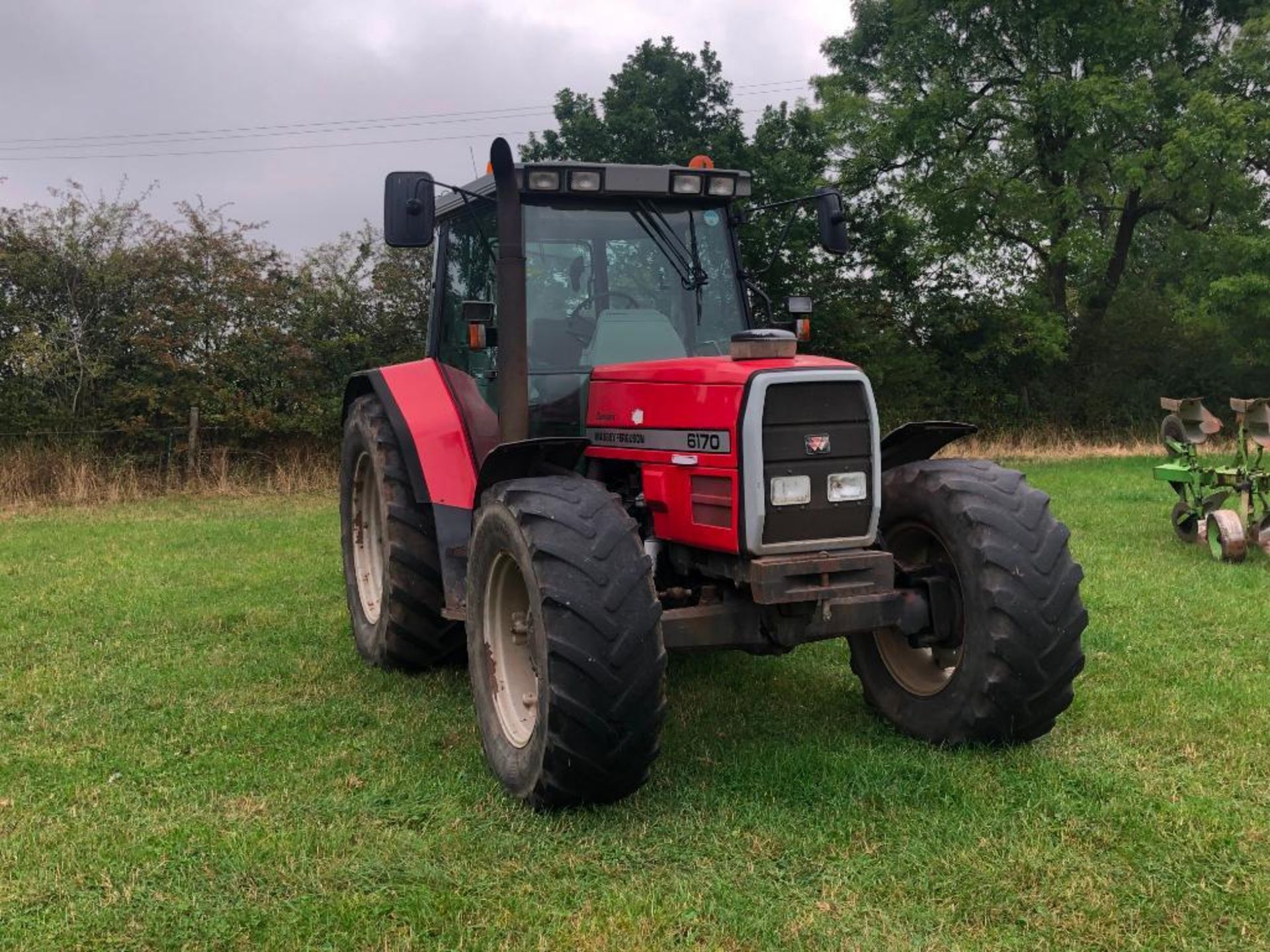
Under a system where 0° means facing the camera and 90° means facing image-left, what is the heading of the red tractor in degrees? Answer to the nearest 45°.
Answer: approximately 315°

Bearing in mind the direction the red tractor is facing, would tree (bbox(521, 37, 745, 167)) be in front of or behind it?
behind

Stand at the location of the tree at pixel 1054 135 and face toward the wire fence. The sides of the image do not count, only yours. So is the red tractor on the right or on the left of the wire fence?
left

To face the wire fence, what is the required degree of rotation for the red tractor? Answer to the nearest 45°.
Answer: approximately 180°

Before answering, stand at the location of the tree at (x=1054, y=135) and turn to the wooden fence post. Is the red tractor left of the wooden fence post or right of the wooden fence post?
left

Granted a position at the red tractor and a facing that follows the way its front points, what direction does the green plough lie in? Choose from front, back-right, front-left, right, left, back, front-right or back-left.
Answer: left
